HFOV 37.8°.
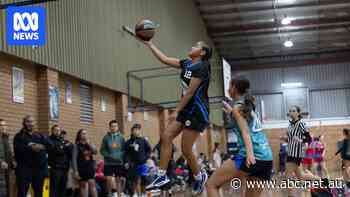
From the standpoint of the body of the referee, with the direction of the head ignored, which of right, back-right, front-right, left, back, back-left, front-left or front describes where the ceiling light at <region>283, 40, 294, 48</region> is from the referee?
back-right

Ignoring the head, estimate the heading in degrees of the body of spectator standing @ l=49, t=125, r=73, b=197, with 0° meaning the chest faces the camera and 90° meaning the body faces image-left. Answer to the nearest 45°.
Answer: approximately 315°

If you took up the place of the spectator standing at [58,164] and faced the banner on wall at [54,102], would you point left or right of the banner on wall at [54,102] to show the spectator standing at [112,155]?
right

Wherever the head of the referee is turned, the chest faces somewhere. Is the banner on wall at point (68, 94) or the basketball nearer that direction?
the basketball

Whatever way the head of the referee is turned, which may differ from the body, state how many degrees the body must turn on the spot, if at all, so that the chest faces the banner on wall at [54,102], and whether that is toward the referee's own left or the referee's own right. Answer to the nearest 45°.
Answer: approximately 45° to the referee's own right

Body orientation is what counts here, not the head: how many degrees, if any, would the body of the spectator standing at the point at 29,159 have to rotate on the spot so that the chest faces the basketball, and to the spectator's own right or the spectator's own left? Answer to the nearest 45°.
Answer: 0° — they already face it

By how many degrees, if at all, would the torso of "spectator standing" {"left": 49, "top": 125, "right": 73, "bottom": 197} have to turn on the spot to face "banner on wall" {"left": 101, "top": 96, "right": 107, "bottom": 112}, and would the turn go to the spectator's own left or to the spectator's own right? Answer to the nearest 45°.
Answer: approximately 135° to the spectator's own left

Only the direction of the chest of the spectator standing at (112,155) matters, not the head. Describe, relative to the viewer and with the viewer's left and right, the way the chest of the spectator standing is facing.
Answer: facing the viewer

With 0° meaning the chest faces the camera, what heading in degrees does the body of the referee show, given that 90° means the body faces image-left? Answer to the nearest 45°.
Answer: approximately 45°

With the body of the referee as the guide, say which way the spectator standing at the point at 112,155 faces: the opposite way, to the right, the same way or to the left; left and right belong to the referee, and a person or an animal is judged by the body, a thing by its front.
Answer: to the left

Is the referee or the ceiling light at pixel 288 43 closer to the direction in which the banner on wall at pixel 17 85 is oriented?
the referee

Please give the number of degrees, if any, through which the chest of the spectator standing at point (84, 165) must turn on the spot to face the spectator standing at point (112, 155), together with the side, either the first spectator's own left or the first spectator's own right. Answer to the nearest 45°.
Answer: approximately 90° to the first spectator's own left

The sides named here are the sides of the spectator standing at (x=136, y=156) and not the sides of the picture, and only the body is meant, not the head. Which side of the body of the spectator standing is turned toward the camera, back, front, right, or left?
front

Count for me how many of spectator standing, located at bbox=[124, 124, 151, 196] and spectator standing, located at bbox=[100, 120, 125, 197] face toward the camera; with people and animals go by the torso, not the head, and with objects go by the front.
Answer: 2
